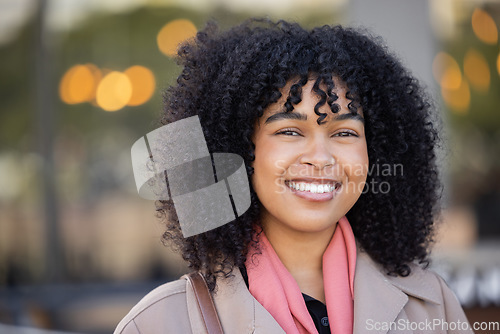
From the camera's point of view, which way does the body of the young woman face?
toward the camera

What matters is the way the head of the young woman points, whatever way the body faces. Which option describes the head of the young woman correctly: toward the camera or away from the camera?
toward the camera
